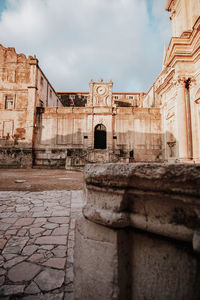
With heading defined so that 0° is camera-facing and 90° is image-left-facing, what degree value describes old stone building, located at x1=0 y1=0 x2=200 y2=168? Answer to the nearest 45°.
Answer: approximately 0°

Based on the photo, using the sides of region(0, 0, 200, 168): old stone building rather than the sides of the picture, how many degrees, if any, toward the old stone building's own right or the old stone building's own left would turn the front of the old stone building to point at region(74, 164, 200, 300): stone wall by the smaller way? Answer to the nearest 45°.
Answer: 0° — it already faces it
